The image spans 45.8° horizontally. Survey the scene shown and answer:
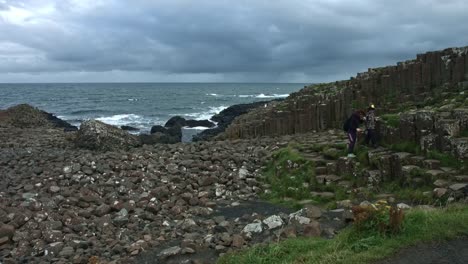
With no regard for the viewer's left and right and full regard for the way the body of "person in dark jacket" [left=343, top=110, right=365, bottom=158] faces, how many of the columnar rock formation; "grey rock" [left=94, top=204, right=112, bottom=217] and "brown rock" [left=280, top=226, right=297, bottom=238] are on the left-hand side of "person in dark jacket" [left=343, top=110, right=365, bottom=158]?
1

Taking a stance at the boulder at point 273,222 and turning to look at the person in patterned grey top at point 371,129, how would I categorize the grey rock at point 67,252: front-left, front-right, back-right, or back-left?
back-left
